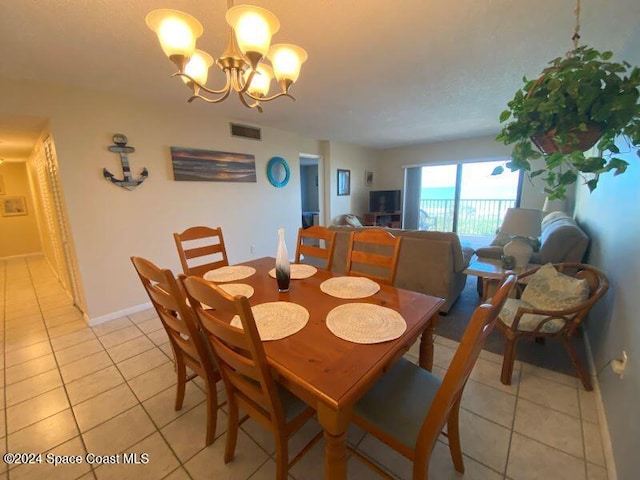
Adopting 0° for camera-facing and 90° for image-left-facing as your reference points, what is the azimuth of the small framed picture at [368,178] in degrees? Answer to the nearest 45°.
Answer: approximately 315°

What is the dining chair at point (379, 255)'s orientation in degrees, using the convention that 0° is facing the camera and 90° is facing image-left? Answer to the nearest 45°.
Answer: approximately 45°

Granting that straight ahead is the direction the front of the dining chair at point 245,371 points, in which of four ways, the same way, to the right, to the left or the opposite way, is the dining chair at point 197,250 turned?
to the right

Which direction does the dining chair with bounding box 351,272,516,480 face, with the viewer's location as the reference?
facing away from the viewer and to the left of the viewer

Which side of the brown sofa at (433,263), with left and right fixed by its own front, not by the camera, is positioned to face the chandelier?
back

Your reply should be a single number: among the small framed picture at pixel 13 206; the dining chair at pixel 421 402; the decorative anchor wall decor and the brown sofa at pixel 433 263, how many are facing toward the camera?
2

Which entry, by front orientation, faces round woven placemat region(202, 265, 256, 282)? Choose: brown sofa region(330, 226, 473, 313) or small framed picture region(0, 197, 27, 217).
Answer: the small framed picture
